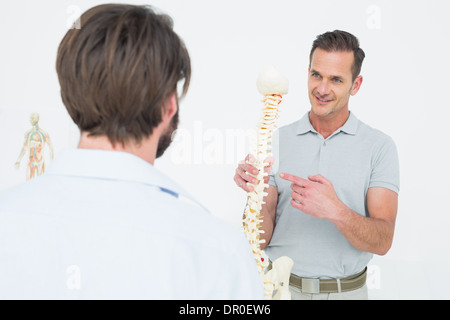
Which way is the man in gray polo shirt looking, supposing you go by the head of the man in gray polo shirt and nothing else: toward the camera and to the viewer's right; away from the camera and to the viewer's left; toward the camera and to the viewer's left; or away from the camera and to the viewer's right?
toward the camera and to the viewer's left

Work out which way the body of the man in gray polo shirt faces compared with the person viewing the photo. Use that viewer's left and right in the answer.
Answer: facing the viewer and to the left of the viewer
